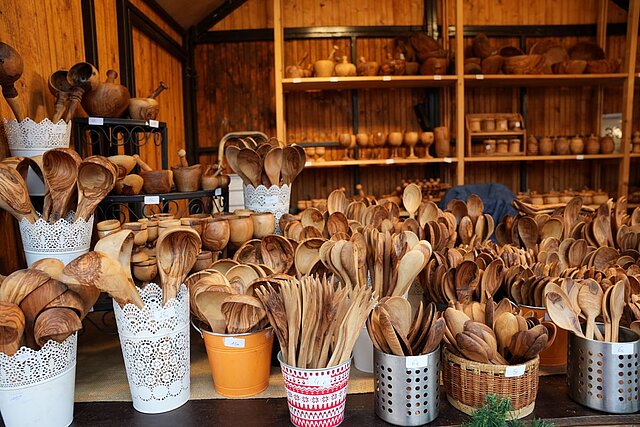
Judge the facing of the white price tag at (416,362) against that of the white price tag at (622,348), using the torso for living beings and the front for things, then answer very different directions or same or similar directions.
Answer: same or similar directions

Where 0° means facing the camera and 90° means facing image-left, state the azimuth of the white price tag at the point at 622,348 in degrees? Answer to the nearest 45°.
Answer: approximately 0°

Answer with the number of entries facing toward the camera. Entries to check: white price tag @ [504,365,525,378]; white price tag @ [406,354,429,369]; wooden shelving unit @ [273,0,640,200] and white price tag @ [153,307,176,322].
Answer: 4

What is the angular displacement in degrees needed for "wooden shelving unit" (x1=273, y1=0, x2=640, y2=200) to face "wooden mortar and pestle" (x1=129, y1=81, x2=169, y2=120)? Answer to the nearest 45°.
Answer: approximately 45° to its right

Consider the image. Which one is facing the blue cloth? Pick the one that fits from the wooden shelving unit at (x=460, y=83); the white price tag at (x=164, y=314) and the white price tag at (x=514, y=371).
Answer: the wooden shelving unit

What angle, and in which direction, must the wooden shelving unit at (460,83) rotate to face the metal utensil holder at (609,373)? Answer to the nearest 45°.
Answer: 0° — it already faces it

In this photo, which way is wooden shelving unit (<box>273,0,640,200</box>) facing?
toward the camera

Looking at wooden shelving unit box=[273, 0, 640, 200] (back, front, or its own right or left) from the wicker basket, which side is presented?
front

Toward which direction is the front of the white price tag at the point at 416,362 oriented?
toward the camera

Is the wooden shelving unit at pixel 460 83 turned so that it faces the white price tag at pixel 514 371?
yes
